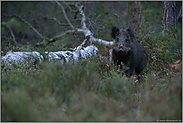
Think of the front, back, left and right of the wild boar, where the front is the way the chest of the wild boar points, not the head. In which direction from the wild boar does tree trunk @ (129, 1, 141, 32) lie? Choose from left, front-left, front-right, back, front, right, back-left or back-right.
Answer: back-right

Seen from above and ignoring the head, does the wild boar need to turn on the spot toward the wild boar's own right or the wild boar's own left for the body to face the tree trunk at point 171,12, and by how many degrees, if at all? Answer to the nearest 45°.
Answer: approximately 180°

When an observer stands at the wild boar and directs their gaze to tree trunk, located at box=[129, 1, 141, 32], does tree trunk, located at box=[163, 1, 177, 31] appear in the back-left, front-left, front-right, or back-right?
front-right

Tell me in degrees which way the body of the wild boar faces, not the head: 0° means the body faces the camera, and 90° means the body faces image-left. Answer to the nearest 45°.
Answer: approximately 45°

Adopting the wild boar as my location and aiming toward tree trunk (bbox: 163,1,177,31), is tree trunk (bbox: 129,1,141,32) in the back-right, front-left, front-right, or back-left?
front-left
